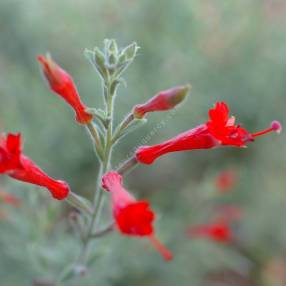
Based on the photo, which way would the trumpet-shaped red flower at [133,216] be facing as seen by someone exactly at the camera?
facing the viewer and to the right of the viewer

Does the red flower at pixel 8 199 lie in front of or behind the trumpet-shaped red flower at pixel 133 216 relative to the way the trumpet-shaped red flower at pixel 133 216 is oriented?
behind

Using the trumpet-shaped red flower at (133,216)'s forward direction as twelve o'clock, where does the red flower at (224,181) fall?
The red flower is roughly at 8 o'clock from the trumpet-shaped red flower.
